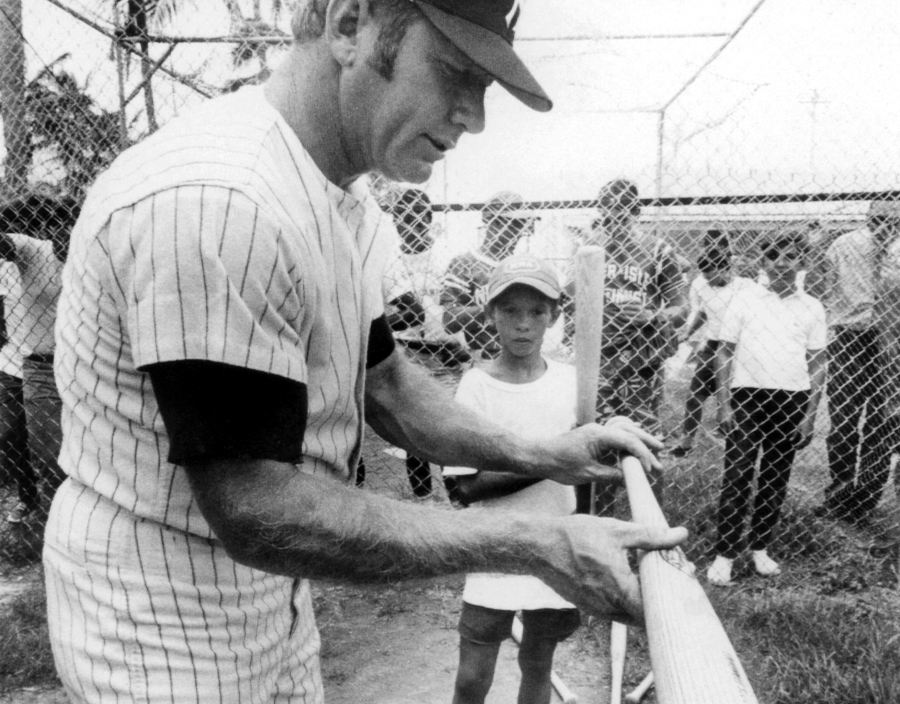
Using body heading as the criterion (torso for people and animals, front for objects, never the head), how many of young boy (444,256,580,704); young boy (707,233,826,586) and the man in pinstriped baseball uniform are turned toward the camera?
2

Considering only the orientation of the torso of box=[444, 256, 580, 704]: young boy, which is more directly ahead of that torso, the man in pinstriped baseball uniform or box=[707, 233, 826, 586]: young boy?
the man in pinstriped baseball uniform

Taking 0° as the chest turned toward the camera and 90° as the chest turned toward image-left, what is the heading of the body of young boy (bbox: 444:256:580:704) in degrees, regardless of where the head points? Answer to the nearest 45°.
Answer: approximately 0°

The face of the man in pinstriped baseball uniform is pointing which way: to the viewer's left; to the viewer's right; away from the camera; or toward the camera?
to the viewer's right

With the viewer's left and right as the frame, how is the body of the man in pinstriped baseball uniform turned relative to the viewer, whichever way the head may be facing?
facing to the right of the viewer
